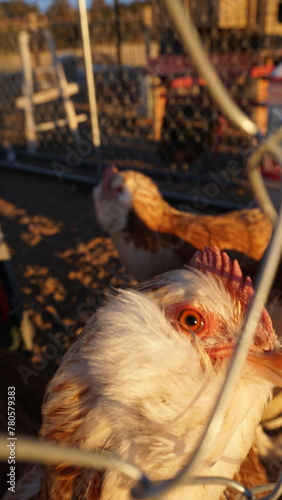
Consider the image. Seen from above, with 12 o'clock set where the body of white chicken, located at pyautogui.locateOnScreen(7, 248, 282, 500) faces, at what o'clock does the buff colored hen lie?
The buff colored hen is roughly at 9 o'clock from the white chicken.

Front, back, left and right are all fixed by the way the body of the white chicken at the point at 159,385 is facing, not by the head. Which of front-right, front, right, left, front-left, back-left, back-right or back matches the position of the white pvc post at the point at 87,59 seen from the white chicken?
left

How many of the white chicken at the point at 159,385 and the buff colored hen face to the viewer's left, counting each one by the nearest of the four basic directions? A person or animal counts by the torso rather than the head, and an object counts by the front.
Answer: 1

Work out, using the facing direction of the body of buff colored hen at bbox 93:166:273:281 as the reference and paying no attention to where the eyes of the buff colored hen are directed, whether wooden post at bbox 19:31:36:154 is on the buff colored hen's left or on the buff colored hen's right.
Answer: on the buff colored hen's right

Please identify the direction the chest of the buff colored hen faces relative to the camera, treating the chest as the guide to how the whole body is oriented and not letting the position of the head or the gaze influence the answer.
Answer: to the viewer's left

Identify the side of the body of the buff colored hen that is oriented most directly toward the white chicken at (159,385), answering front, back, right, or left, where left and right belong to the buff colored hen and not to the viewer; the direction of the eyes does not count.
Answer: left

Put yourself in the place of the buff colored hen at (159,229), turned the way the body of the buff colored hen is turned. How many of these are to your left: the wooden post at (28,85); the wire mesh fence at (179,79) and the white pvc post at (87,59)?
0

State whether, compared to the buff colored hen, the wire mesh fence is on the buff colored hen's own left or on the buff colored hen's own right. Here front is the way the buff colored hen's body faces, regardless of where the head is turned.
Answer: on the buff colored hen's own right

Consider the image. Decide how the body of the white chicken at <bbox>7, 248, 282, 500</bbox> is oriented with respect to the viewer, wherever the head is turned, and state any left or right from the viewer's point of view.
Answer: facing to the right of the viewer

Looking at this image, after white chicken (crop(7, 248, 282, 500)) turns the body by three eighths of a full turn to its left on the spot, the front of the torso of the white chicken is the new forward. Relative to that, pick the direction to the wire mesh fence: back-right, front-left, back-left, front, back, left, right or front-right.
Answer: front-right

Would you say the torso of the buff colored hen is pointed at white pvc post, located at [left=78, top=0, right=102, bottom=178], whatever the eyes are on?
no

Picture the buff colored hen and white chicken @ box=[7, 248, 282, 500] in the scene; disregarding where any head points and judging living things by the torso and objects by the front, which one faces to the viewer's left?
the buff colored hen

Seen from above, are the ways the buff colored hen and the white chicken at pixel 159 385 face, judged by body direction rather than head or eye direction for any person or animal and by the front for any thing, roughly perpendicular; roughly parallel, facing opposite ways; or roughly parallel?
roughly parallel, facing opposite ways
